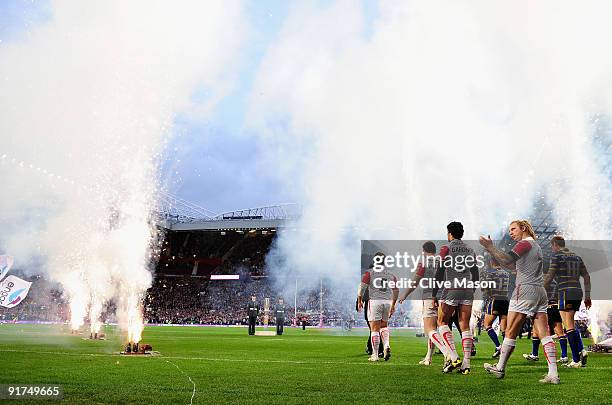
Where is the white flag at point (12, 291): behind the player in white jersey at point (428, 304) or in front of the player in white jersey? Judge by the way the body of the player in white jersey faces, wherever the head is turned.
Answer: in front

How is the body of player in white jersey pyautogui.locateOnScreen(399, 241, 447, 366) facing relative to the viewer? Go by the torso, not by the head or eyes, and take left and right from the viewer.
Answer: facing away from the viewer and to the left of the viewer

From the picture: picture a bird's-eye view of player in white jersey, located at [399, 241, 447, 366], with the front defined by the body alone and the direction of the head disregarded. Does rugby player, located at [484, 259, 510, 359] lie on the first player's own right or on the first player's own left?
on the first player's own right

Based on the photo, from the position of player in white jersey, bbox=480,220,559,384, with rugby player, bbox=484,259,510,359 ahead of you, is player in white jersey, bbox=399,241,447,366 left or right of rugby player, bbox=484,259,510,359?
left

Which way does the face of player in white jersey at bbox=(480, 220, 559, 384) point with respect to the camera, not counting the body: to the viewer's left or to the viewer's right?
to the viewer's left

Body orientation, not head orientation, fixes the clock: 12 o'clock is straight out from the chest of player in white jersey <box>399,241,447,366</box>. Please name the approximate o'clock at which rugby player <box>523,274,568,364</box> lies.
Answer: The rugby player is roughly at 3 o'clock from the player in white jersey.

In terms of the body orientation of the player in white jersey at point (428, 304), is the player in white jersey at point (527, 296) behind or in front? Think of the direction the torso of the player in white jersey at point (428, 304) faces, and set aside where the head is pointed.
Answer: behind

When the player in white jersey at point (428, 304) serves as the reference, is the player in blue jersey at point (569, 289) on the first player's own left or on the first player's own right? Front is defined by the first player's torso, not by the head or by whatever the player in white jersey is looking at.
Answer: on the first player's own right
